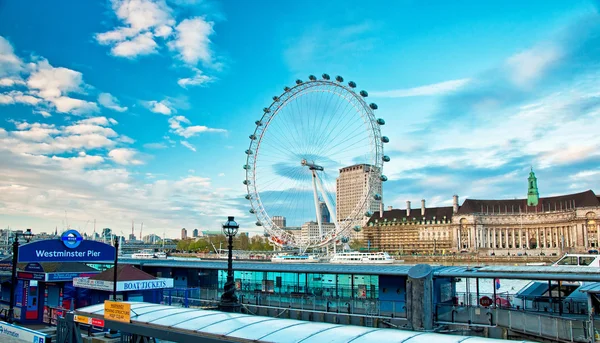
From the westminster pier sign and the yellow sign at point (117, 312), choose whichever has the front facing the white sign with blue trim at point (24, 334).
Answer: the westminster pier sign

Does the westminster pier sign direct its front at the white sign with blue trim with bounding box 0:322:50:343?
yes

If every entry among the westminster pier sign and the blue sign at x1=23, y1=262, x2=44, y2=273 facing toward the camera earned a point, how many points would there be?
2

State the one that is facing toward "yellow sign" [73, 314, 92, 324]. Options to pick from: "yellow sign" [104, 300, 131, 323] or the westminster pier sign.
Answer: the westminster pier sign

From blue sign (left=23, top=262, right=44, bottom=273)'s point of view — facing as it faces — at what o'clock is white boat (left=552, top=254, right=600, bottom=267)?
The white boat is roughly at 9 o'clock from the blue sign.

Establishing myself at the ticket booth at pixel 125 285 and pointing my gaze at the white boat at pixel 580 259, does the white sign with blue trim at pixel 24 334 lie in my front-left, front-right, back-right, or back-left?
back-right

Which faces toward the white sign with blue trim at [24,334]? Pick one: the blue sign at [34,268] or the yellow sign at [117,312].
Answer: the blue sign at [34,268]

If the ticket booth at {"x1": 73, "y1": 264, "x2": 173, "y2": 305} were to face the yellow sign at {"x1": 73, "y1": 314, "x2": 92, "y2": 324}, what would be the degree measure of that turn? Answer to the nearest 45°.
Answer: approximately 45° to its right

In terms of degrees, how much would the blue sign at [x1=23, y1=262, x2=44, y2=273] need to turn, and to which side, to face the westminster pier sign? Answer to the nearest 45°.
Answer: approximately 45° to its left
